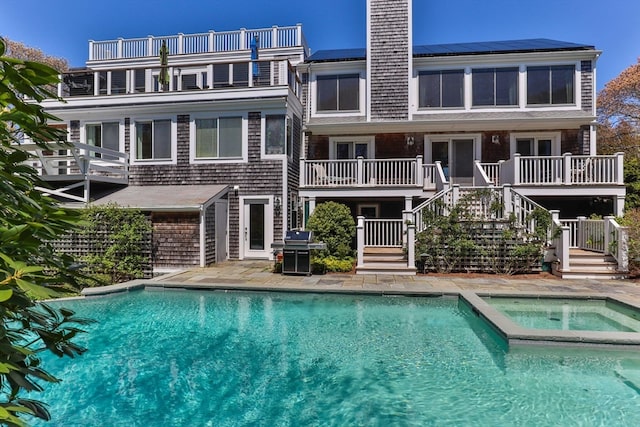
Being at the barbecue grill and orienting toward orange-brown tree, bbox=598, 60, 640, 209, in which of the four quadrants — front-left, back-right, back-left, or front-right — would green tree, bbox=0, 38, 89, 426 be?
back-right

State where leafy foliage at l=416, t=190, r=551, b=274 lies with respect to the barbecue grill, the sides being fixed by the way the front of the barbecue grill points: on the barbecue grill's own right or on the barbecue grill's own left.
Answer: on the barbecue grill's own left

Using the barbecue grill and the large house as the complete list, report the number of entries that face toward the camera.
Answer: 2

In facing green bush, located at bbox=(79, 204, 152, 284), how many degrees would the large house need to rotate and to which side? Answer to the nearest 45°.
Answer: approximately 45° to its right

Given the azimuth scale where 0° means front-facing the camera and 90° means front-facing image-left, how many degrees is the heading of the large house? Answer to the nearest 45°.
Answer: approximately 0°

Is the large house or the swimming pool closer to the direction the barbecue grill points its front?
the swimming pool

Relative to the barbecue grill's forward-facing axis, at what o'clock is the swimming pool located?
The swimming pool is roughly at 12 o'clock from the barbecue grill.

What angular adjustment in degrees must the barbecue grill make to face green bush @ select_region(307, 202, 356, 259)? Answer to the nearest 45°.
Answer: approximately 135° to its left

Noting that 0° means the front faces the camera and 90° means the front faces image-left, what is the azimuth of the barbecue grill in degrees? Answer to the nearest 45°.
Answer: approximately 0°

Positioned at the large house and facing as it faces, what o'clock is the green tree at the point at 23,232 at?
The green tree is roughly at 12 o'clock from the large house.

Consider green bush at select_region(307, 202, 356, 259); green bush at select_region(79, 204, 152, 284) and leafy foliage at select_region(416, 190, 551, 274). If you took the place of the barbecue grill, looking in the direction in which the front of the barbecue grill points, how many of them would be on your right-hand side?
1
